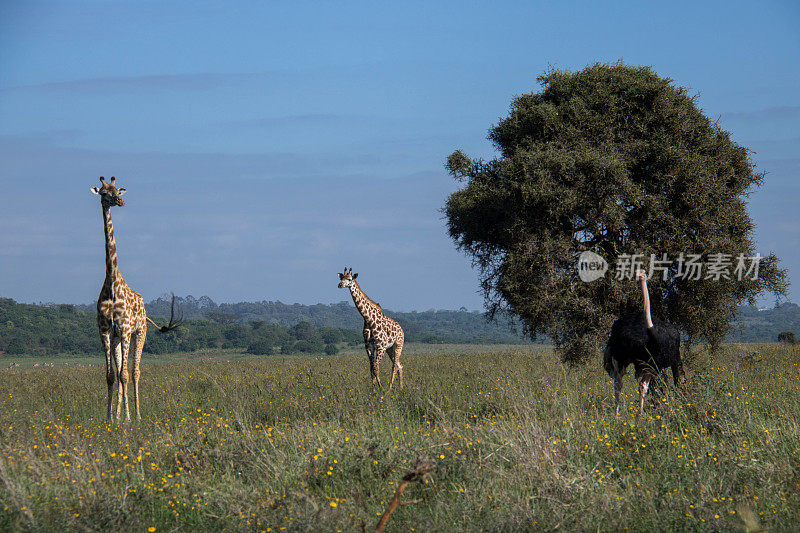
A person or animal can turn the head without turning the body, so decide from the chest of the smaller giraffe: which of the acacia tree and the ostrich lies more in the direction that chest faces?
the ostrich

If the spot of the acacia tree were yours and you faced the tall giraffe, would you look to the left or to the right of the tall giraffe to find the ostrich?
left

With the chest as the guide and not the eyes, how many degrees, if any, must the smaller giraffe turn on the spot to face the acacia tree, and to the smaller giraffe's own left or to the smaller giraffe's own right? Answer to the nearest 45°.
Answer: approximately 135° to the smaller giraffe's own left

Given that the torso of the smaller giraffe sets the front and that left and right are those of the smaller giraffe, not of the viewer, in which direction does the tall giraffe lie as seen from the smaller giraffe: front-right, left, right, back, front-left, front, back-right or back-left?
front

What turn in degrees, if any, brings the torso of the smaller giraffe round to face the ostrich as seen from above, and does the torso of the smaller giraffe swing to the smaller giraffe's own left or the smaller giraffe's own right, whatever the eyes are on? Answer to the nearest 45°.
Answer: approximately 90° to the smaller giraffe's own left

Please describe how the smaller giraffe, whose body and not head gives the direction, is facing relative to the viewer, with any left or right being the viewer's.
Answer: facing the viewer and to the left of the viewer
